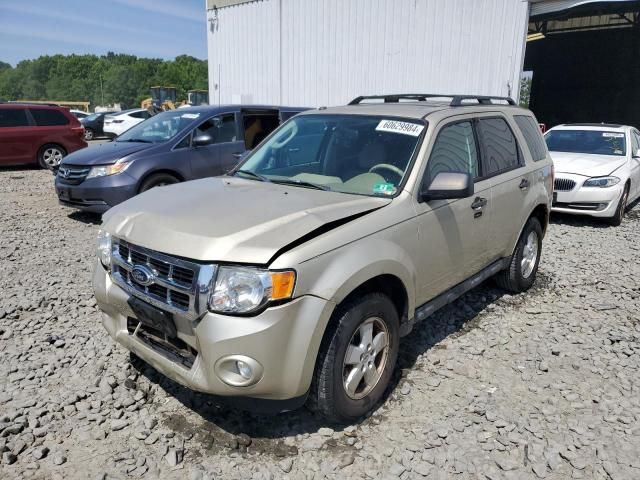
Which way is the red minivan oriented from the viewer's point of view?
to the viewer's left

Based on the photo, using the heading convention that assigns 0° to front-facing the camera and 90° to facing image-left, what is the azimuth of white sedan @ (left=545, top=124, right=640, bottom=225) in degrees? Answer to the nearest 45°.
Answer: approximately 45°

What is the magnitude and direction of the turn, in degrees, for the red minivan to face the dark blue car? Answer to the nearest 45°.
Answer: approximately 90° to its left

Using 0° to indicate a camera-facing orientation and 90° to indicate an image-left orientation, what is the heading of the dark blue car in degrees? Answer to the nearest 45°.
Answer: approximately 45°

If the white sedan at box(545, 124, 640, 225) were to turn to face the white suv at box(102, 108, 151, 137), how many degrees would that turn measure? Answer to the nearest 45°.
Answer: approximately 45° to its right

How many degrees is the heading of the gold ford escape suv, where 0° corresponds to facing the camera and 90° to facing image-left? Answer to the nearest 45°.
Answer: approximately 45°

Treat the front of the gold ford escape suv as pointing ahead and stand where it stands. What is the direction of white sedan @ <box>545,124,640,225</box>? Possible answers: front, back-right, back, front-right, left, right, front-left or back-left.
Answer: back

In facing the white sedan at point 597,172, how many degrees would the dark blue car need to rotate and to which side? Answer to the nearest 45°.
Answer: approximately 135° to its left

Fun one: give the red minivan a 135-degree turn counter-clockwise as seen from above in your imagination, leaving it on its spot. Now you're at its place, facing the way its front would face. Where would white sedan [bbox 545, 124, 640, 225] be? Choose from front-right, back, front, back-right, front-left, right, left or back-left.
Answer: front
